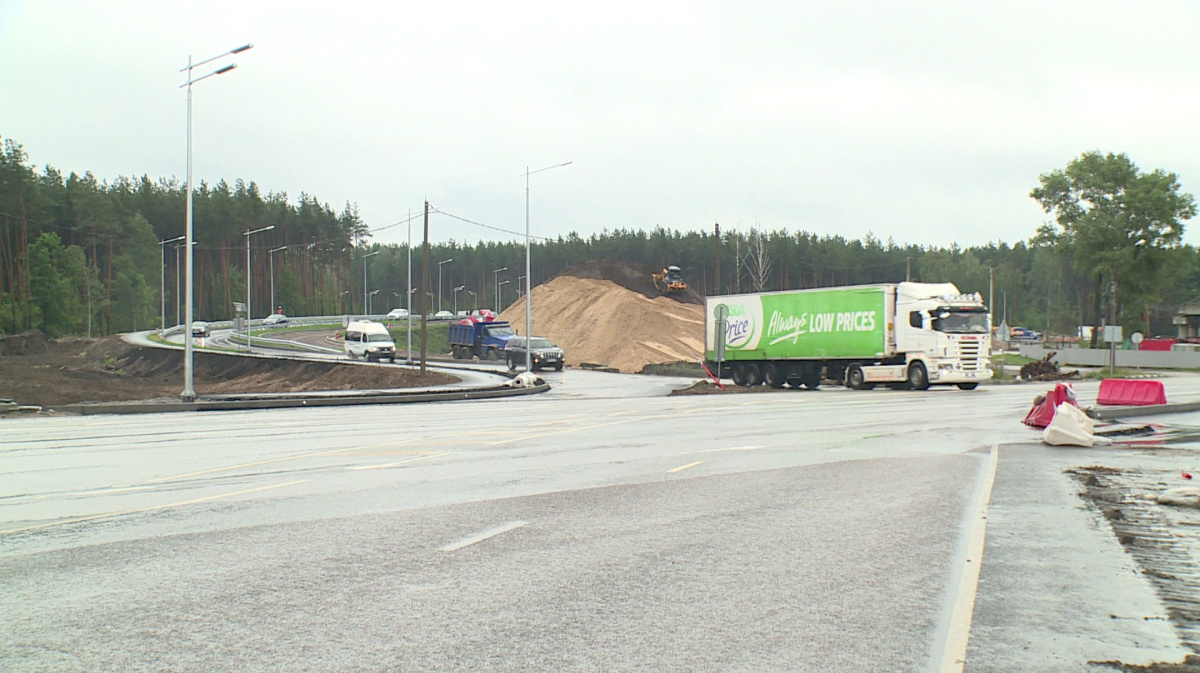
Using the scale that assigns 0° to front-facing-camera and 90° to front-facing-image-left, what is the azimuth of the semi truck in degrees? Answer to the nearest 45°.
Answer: approximately 315°

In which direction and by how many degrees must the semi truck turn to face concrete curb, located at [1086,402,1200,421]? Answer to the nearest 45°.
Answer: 0° — it already faces it

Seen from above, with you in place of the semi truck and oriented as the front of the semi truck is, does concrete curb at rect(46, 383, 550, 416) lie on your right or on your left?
on your right

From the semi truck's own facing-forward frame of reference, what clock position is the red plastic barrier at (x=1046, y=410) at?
The red plastic barrier is roughly at 1 o'clock from the semi truck.
